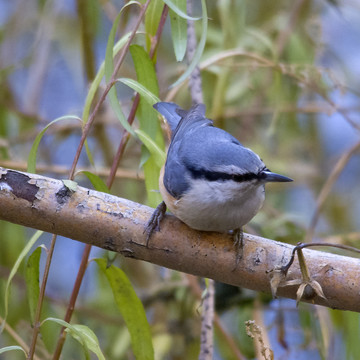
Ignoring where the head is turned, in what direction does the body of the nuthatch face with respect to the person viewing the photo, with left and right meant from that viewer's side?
facing the viewer and to the right of the viewer
